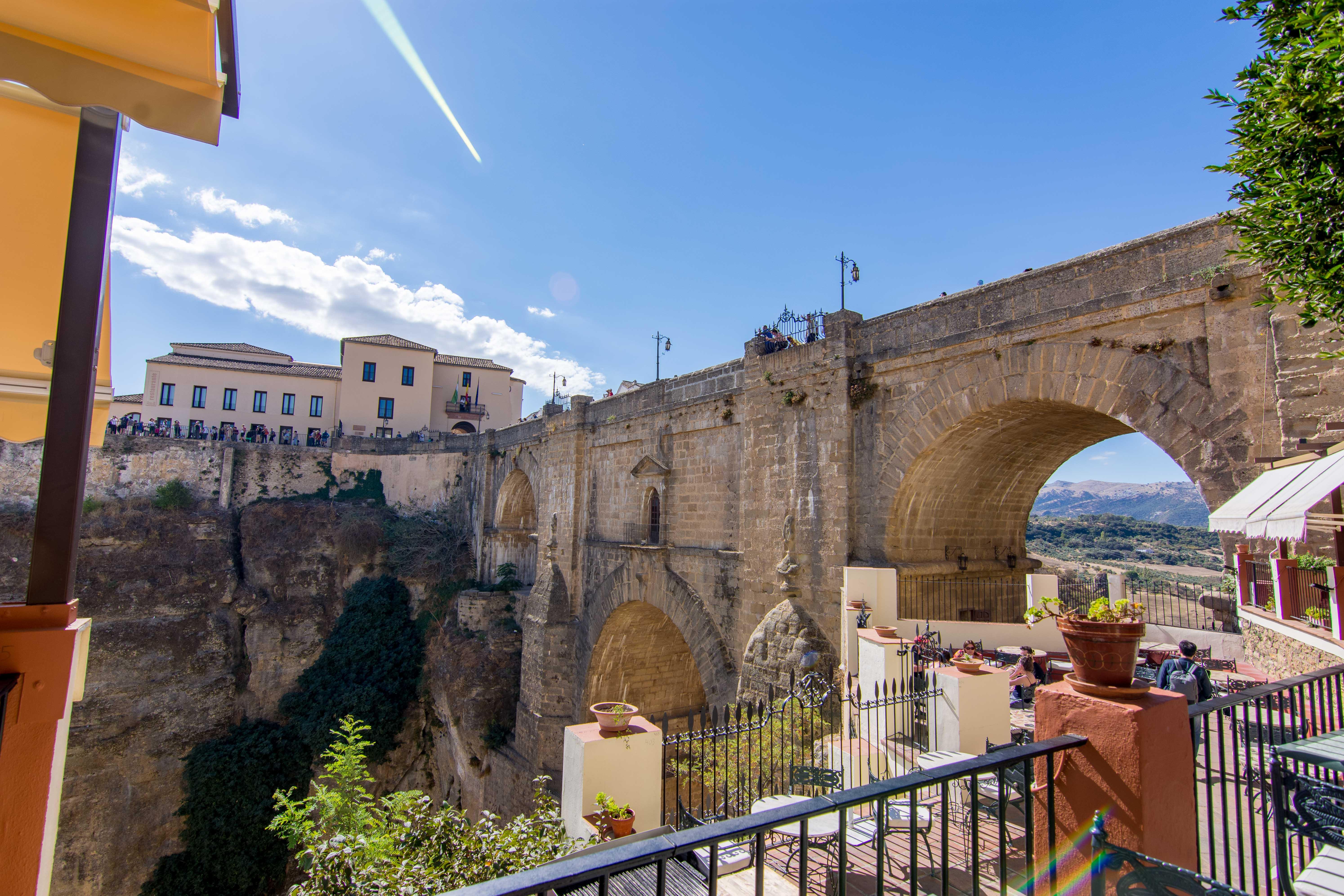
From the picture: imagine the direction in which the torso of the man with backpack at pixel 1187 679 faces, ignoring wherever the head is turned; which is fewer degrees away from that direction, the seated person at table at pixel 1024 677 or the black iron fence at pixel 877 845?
the seated person at table

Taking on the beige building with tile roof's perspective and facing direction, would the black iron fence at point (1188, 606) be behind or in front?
in front

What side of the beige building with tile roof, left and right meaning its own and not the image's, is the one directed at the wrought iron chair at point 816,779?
front

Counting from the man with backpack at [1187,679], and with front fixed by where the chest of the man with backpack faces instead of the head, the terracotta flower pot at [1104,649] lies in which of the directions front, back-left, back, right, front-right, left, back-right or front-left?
back

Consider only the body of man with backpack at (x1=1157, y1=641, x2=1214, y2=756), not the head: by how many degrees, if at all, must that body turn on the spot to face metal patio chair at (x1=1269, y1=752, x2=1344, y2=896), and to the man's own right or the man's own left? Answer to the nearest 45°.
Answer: approximately 180°

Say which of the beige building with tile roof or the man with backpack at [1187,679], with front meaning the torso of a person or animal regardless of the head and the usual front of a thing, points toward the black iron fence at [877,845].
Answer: the beige building with tile roof

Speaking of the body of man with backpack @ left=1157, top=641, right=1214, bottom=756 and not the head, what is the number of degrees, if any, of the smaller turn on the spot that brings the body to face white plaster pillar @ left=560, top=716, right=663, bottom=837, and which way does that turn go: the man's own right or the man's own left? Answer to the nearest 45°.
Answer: approximately 135° to the man's own left

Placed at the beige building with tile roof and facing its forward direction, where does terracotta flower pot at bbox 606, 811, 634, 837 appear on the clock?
The terracotta flower pot is roughly at 12 o'clock from the beige building with tile roof.

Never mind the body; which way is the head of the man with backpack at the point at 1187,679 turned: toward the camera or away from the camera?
away from the camera

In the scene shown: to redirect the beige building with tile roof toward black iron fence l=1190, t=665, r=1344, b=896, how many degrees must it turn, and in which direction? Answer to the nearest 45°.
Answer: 0° — it already faces it

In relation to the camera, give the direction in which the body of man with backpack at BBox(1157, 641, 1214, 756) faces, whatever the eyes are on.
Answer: away from the camera

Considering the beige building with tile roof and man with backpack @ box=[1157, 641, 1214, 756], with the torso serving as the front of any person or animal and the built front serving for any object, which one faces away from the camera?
the man with backpack

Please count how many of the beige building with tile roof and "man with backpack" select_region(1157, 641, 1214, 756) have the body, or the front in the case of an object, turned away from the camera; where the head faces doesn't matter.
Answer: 1

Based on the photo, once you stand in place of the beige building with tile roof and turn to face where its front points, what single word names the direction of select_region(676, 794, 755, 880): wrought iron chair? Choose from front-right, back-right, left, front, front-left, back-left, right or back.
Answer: front

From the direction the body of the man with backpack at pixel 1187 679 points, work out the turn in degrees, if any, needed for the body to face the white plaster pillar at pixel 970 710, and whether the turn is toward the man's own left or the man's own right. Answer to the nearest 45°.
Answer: approximately 135° to the man's own left

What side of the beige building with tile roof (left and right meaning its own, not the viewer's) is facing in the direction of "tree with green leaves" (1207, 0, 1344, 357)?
front

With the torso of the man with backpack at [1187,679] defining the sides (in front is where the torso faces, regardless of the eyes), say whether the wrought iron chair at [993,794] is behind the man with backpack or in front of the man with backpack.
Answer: behind

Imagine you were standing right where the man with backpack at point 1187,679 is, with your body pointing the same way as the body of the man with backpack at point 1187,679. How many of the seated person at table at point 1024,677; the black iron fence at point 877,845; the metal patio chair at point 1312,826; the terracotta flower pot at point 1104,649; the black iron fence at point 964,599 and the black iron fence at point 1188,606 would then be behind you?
3

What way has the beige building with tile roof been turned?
toward the camera

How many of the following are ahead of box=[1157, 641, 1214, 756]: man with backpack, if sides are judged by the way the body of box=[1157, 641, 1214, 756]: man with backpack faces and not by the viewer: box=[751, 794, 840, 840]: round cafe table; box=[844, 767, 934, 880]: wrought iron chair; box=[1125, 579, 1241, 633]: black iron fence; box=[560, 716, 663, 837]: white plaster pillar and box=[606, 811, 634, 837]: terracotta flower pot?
1

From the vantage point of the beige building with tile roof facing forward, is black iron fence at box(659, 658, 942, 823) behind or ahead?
ahead
